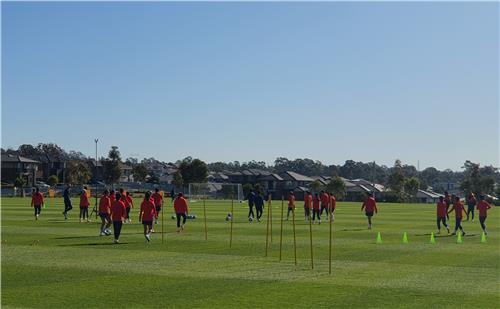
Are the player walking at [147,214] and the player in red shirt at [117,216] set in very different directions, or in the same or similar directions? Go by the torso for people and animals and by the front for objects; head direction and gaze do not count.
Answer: same or similar directions
